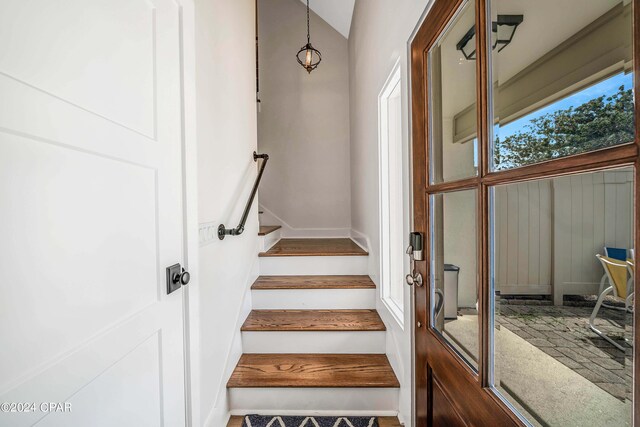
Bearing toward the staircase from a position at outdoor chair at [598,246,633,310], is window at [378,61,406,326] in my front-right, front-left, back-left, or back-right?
front-left

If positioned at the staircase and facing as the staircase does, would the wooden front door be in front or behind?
in front

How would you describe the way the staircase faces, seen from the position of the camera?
facing the viewer

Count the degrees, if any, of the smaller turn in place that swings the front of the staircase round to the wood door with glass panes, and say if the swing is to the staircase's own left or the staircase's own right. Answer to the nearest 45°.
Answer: approximately 45° to the staircase's own left
